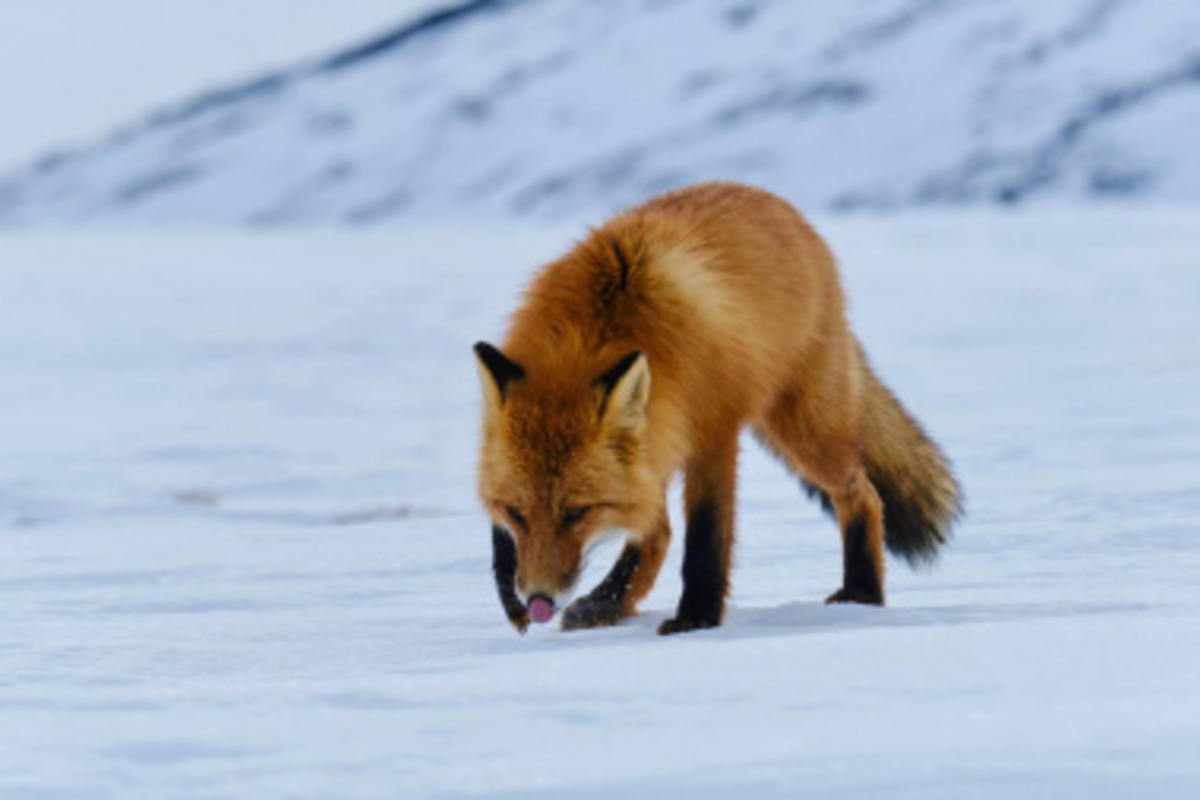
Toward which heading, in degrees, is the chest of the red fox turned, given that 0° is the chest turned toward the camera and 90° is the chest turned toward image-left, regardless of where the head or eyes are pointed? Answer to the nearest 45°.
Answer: approximately 45°
